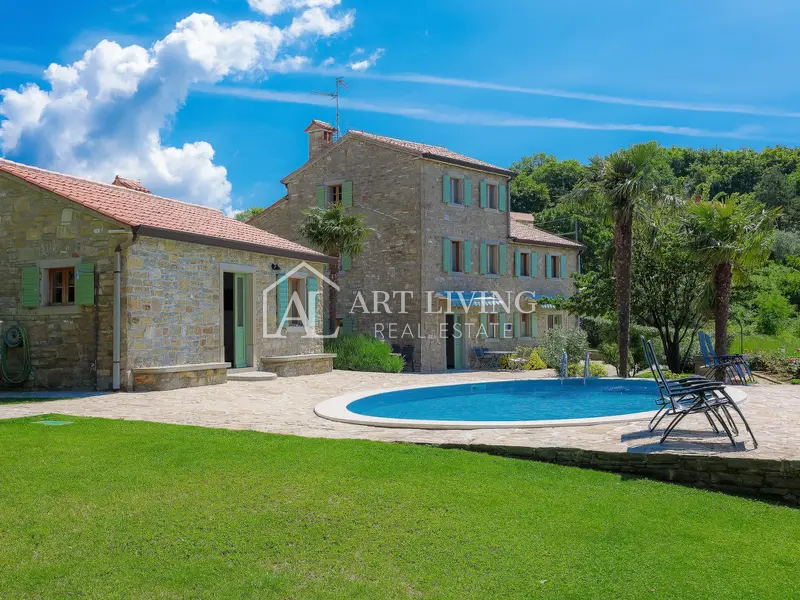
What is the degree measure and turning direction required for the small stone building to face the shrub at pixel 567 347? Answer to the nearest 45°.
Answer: approximately 45° to its left

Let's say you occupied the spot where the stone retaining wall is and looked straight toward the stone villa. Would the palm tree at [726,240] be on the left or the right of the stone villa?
right

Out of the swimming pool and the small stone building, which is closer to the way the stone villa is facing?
the swimming pool

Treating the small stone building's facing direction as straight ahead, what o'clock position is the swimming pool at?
The swimming pool is roughly at 11 o'clock from the small stone building.

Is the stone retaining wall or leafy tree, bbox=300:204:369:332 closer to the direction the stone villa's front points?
the stone retaining wall

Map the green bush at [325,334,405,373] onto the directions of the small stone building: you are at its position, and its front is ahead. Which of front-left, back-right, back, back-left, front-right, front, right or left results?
left

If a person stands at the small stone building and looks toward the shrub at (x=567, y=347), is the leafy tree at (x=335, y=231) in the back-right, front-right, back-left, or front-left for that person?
front-left

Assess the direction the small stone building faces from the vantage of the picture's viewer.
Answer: facing the viewer and to the right of the viewer

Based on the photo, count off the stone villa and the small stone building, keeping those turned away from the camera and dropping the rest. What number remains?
0

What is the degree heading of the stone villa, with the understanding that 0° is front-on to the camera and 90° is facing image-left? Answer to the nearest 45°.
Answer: approximately 315°

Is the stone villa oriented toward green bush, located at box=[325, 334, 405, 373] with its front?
no

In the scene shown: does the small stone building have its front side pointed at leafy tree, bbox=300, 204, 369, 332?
no

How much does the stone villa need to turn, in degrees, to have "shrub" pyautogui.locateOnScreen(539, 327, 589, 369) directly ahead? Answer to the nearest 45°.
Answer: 0° — it already faces it

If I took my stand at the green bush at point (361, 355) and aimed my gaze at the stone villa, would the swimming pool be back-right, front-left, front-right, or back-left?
back-right

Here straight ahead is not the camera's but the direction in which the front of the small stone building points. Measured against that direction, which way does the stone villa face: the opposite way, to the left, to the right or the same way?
the same way

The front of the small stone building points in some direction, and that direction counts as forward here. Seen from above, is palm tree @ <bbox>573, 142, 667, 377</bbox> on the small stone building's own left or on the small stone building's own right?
on the small stone building's own left
